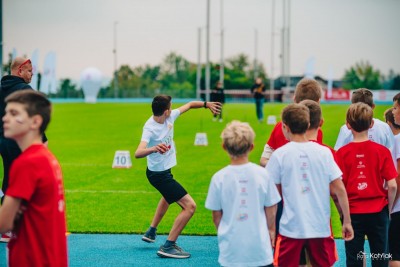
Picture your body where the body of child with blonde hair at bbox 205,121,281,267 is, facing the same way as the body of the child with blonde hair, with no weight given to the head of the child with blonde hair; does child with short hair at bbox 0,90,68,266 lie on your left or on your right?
on your left

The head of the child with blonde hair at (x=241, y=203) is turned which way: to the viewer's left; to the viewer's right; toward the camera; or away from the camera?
away from the camera

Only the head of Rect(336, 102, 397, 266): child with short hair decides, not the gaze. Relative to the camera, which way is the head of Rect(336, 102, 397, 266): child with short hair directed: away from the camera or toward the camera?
away from the camera

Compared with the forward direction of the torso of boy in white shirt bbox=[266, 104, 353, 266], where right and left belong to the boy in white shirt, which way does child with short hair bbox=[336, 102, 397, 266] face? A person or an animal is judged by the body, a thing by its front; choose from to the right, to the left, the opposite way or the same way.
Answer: the same way

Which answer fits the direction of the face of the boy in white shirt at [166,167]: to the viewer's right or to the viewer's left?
to the viewer's right

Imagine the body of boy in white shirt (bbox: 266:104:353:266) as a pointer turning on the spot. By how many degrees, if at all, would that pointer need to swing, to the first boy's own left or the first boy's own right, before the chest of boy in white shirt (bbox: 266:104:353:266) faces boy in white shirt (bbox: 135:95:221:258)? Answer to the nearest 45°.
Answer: approximately 45° to the first boy's own left

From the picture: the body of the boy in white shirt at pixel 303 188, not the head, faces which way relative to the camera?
away from the camera

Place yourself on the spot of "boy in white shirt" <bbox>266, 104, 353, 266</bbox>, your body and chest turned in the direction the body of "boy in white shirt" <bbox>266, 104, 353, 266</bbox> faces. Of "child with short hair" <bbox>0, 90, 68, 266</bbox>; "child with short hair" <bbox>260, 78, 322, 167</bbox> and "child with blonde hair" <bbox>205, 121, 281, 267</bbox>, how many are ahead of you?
1
